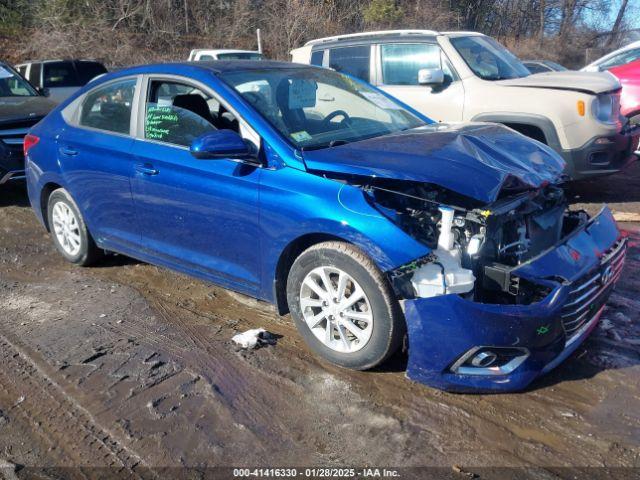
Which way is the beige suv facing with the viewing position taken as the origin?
facing the viewer and to the right of the viewer

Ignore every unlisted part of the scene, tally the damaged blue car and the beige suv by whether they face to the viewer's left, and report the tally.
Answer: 0

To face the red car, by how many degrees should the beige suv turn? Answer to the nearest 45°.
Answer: approximately 90° to its left

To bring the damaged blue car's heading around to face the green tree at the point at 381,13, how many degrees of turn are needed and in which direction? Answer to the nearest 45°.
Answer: approximately 135° to its left

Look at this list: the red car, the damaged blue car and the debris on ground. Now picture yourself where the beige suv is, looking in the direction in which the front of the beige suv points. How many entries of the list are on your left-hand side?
1
